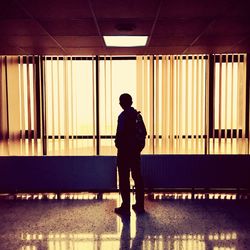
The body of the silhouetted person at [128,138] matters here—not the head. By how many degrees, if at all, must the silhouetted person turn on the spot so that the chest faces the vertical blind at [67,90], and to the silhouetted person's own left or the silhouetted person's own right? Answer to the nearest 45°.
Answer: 0° — they already face it

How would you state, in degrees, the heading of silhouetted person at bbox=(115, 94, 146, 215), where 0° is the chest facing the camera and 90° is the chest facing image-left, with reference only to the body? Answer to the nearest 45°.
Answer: approximately 135°

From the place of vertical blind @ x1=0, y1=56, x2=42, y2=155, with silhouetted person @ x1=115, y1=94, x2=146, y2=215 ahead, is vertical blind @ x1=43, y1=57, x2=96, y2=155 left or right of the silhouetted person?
left

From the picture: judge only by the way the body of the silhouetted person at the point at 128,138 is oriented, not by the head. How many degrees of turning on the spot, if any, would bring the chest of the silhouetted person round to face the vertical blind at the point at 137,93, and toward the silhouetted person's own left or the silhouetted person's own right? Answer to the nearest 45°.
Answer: approximately 45° to the silhouetted person's own right

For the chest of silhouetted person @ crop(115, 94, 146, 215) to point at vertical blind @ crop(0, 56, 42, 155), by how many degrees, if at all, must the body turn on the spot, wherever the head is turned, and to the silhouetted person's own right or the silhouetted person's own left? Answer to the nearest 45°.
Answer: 0° — they already face it
